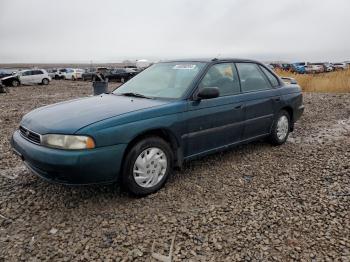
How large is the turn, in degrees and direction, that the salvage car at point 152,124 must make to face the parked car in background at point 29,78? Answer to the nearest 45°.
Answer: approximately 90° to its right

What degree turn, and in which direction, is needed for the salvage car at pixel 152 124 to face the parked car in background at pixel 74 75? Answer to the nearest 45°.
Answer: approximately 135° to its right

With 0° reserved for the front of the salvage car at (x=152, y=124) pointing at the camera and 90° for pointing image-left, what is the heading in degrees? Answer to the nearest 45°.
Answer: approximately 45°
